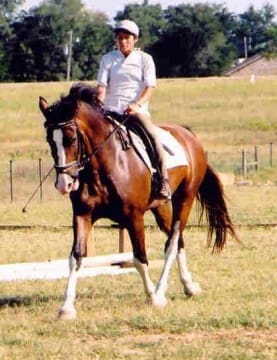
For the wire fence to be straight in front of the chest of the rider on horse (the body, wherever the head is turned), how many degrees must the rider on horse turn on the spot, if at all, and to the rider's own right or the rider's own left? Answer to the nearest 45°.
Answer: approximately 135° to the rider's own right

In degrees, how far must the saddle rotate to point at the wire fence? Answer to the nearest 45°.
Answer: approximately 135° to its right
